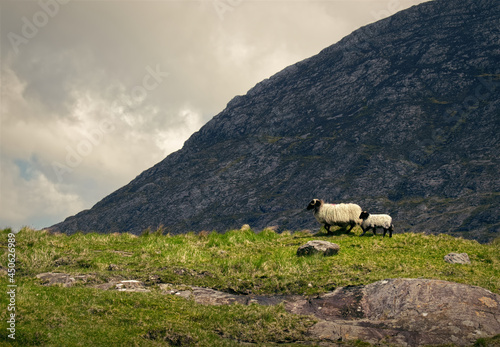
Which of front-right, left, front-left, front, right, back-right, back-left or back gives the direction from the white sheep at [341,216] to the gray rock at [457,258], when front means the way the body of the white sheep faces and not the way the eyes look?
back-left

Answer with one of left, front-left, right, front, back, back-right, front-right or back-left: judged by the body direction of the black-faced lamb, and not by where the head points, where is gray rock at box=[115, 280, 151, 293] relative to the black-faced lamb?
front-left

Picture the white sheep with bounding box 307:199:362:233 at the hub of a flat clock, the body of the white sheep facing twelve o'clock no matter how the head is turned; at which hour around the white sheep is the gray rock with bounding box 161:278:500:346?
The gray rock is roughly at 9 o'clock from the white sheep.

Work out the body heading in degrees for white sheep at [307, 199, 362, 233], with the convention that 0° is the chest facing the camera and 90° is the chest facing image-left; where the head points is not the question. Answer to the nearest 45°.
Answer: approximately 90°

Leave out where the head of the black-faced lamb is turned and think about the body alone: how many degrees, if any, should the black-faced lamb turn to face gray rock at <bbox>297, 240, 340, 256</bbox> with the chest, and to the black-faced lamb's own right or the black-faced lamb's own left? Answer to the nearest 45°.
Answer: approximately 45° to the black-faced lamb's own left

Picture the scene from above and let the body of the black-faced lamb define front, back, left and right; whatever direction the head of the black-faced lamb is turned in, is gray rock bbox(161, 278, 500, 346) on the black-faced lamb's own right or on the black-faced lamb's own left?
on the black-faced lamb's own left

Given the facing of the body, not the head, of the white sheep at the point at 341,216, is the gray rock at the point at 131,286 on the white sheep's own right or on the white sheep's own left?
on the white sheep's own left

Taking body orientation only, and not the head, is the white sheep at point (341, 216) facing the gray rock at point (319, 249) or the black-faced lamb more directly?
the gray rock

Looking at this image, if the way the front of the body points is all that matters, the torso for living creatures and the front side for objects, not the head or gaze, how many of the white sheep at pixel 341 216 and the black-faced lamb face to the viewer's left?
2

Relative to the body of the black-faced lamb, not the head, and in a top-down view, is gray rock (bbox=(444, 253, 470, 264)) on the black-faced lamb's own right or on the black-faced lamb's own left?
on the black-faced lamb's own left

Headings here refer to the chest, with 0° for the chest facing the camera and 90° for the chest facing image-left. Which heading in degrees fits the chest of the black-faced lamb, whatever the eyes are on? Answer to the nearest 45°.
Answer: approximately 90°
